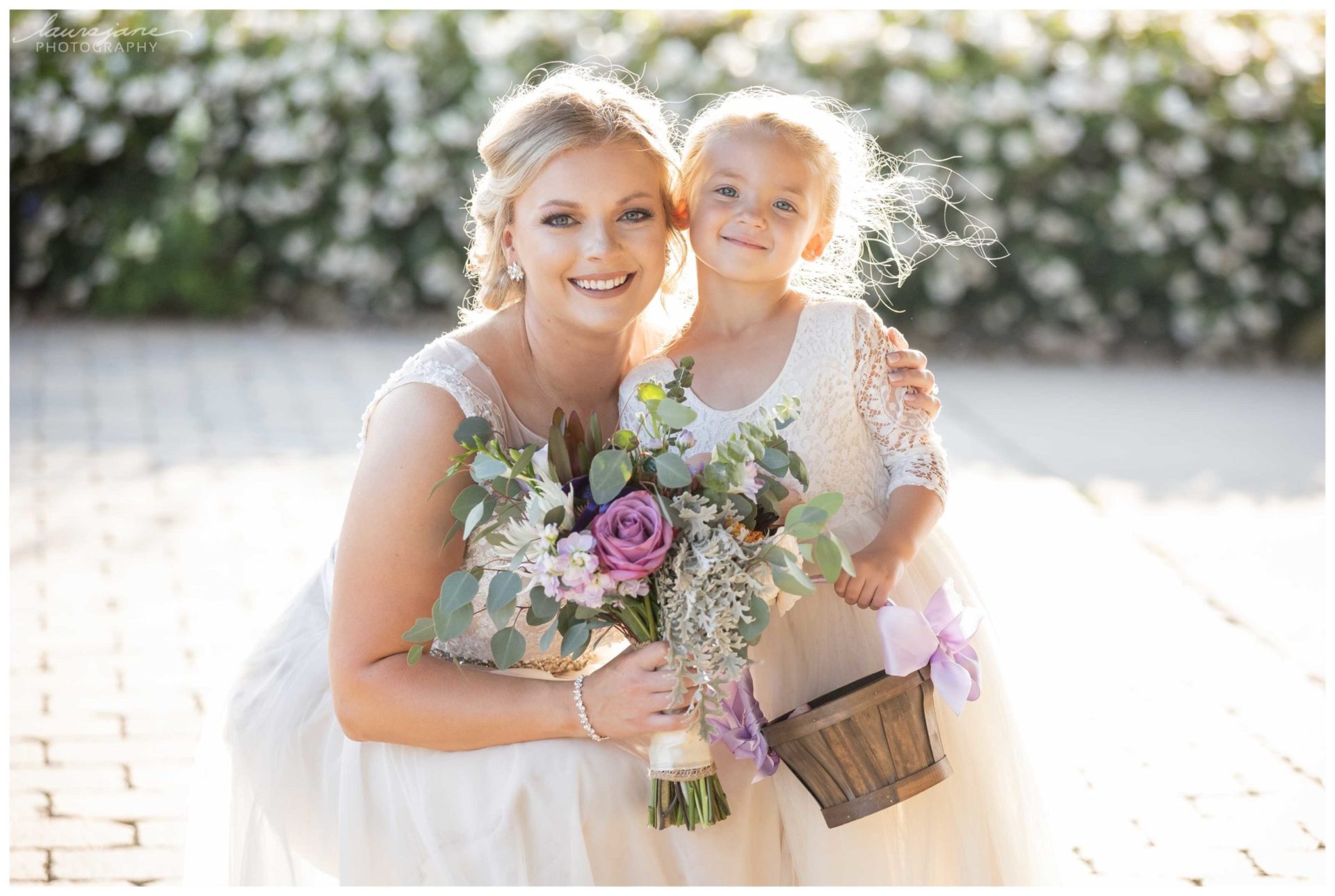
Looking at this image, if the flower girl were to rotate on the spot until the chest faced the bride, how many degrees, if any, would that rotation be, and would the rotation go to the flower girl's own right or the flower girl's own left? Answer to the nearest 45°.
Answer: approximately 90° to the flower girl's own right

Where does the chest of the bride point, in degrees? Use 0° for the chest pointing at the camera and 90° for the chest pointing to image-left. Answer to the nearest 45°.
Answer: approximately 315°

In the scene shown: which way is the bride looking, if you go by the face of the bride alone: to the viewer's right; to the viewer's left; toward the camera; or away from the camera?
toward the camera

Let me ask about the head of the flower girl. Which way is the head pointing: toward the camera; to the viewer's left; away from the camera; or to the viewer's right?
toward the camera

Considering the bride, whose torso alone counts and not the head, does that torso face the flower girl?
no

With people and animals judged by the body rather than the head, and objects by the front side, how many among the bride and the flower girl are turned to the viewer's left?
0

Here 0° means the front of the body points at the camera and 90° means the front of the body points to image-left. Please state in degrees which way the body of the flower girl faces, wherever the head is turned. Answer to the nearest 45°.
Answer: approximately 0°
